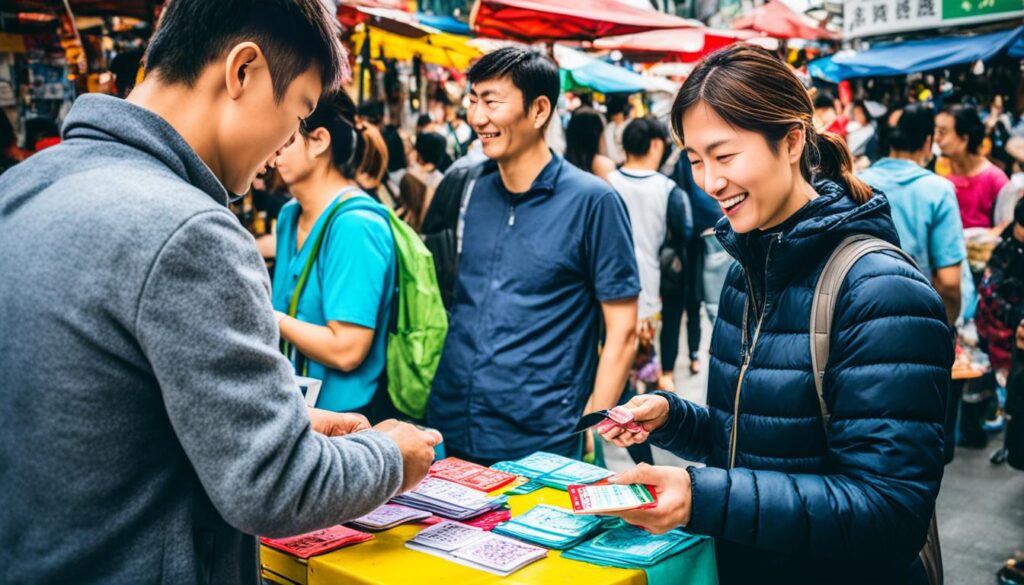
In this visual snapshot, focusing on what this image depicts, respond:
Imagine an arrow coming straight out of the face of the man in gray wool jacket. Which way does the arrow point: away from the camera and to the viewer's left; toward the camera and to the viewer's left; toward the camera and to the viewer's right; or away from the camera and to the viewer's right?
away from the camera and to the viewer's right

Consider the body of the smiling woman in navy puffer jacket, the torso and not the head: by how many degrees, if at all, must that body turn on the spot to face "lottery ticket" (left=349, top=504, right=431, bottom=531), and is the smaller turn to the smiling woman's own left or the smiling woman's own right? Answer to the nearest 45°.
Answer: approximately 45° to the smiling woman's own right

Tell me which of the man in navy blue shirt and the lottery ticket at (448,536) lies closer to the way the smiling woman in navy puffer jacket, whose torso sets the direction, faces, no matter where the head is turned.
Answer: the lottery ticket

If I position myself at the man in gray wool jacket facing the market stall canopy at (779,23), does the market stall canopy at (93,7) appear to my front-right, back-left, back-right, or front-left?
front-left

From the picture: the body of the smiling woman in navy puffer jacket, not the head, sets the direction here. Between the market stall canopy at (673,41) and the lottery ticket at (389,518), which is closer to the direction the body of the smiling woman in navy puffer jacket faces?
the lottery ticket

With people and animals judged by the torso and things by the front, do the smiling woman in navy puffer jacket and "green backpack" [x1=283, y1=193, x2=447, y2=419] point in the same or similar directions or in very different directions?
very different directions

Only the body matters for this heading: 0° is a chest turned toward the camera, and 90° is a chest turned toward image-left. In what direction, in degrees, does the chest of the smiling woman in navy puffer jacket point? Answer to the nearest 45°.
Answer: approximately 45°

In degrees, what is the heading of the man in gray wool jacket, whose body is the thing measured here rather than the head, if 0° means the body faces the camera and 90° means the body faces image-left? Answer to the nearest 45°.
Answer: approximately 225°

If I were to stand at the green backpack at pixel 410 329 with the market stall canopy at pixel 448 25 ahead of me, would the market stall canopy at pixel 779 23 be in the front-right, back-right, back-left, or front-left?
front-right

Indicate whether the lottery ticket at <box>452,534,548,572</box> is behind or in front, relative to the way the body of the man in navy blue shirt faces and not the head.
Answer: in front

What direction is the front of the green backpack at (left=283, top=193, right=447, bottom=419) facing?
to the viewer's right

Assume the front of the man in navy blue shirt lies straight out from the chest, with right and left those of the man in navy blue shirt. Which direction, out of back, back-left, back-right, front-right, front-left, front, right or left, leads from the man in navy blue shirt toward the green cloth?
front-left

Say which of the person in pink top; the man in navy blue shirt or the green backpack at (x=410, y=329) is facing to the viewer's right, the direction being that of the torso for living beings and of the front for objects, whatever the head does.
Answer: the green backpack

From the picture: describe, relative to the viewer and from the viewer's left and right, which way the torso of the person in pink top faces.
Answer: facing the viewer and to the left of the viewer

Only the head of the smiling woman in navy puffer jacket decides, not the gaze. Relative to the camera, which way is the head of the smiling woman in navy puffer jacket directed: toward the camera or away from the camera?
toward the camera

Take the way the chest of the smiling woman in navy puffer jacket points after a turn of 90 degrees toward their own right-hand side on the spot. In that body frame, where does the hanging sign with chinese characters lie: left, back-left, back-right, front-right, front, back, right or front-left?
front-right
